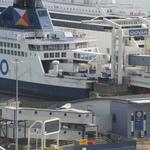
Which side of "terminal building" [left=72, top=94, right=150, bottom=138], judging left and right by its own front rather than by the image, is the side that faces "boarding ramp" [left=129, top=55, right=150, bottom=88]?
back

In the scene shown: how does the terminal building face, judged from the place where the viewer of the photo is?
facing the viewer
